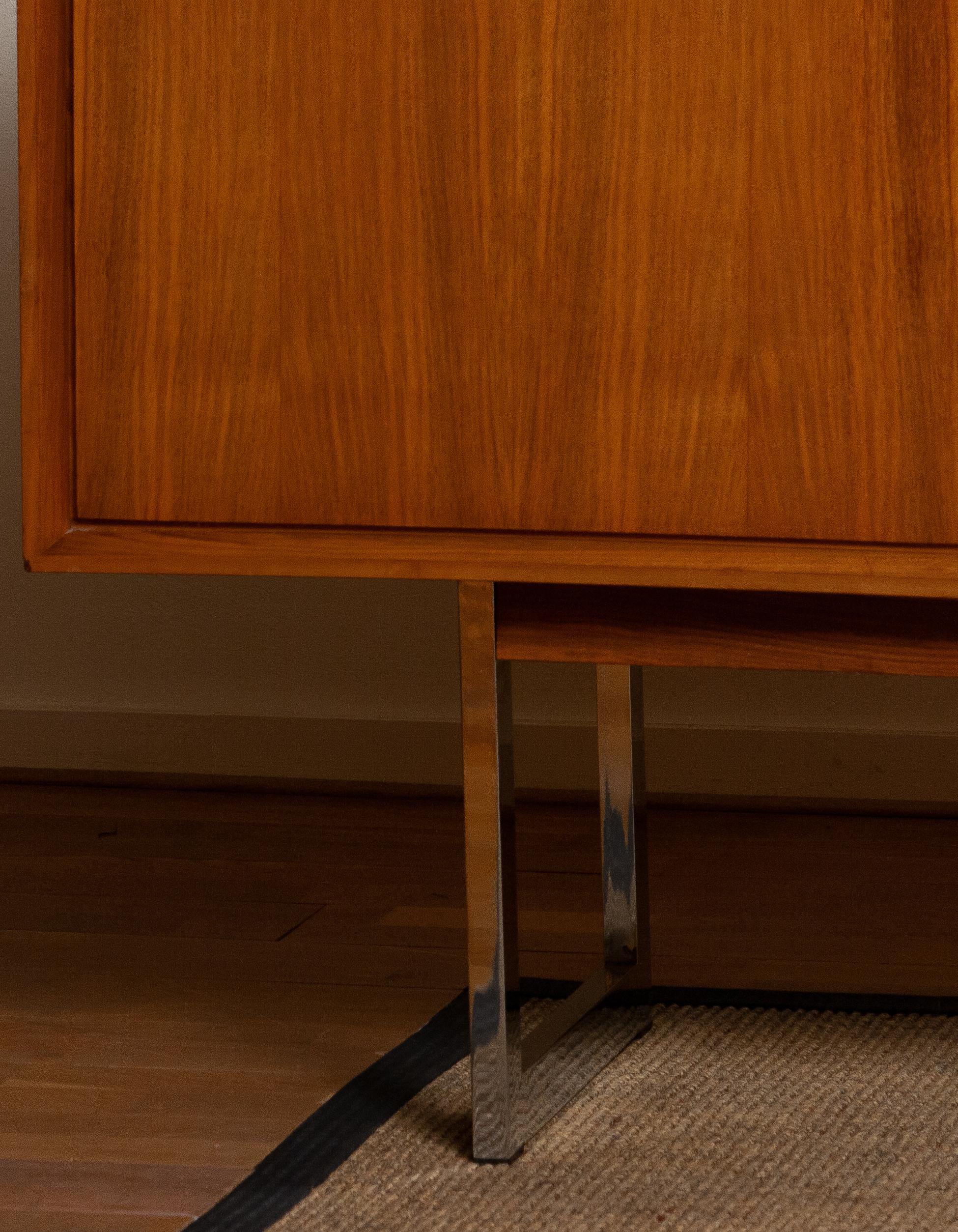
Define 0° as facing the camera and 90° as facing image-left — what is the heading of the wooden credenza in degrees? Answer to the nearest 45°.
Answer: approximately 0°
